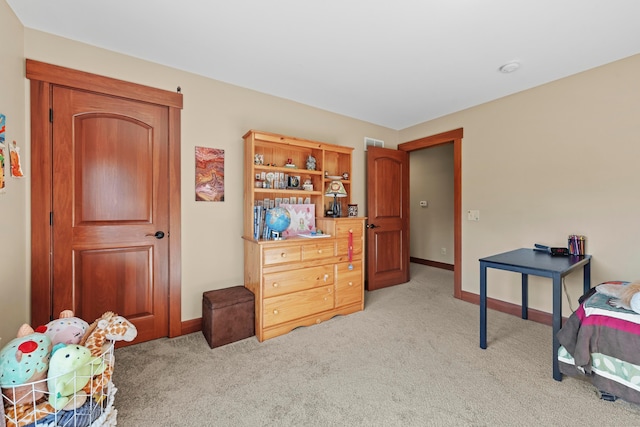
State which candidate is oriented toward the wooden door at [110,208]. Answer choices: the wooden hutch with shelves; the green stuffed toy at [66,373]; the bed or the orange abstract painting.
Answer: the bed

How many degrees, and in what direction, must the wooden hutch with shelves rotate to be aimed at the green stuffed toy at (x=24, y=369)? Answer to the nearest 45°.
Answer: approximately 90° to its right

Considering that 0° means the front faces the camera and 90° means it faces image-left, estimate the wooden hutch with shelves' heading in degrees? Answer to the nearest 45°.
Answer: approximately 315°

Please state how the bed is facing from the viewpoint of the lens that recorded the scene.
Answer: facing the viewer and to the left of the viewer

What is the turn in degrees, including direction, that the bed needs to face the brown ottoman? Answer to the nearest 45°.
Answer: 0° — it already faces it

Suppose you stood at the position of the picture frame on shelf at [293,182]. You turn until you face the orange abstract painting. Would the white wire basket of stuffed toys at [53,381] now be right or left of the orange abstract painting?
left

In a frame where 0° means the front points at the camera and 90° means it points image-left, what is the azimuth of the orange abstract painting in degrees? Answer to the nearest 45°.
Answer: approximately 315°
